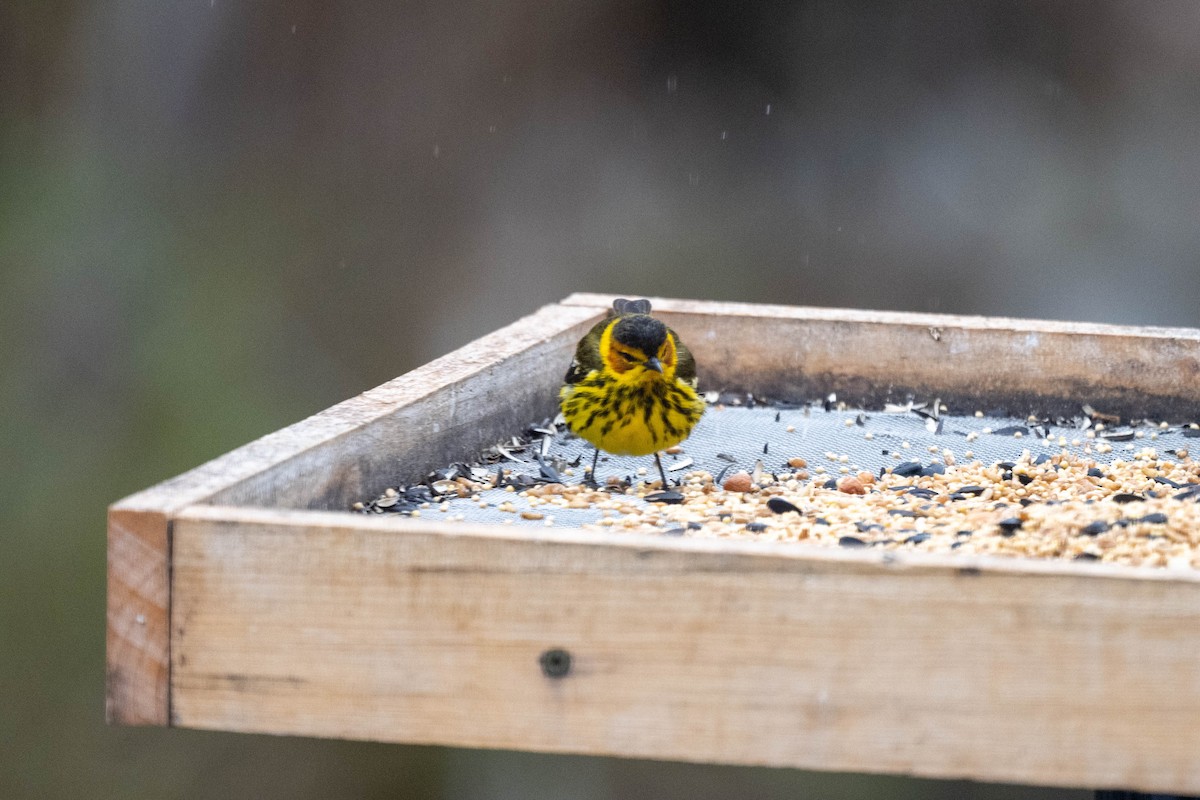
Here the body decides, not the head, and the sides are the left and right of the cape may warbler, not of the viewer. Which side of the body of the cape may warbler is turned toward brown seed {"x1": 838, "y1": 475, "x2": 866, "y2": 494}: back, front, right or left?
left

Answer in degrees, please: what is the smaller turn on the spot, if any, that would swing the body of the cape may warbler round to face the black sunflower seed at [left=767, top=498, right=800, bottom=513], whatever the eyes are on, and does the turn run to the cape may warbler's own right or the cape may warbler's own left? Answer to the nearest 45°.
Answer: approximately 45° to the cape may warbler's own left

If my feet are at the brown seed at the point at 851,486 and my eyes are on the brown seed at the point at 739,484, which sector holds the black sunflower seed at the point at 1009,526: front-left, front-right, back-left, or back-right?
back-left

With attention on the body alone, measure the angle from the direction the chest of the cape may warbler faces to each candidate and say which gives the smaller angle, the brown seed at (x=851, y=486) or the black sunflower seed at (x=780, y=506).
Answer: the black sunflower seed

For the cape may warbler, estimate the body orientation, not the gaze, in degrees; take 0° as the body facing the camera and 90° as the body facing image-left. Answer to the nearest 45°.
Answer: approximately 0°
